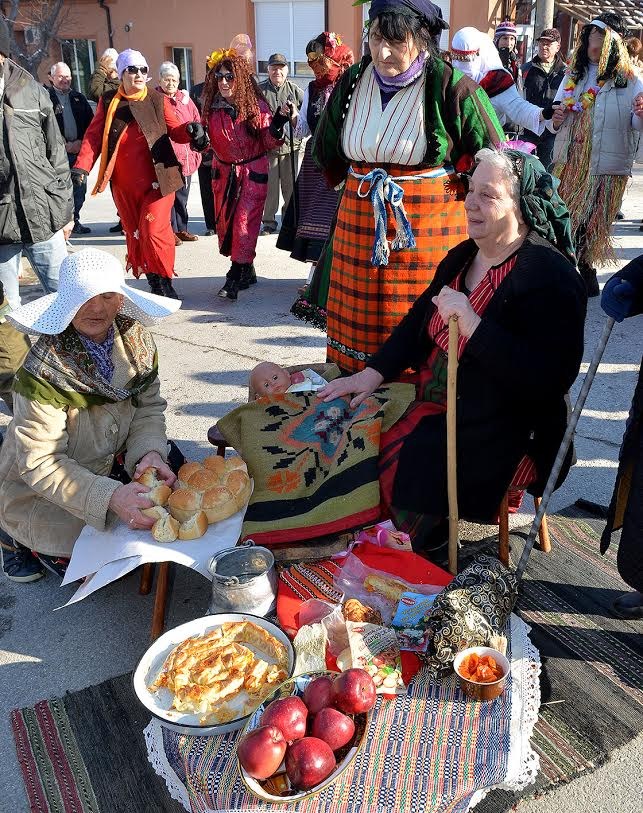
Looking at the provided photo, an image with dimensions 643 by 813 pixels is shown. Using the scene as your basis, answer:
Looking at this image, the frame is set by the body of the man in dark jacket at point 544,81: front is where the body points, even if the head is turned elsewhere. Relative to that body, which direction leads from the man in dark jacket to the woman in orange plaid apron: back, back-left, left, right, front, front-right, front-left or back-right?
front

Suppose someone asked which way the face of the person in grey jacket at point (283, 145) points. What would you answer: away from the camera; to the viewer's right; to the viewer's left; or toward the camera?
toward the camera

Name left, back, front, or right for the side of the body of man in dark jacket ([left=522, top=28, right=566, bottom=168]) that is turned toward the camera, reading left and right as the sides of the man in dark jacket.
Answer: front

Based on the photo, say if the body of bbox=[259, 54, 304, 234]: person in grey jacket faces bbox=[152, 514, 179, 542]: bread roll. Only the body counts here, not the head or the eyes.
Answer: yes

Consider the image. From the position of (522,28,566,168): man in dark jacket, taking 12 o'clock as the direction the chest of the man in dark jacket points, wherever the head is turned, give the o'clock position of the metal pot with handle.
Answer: The metal pot with handle is roughly at 12 o'clock from the man in dark jacket.

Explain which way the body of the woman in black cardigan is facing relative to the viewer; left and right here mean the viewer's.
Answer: facing the viewer and to the left of the viewer

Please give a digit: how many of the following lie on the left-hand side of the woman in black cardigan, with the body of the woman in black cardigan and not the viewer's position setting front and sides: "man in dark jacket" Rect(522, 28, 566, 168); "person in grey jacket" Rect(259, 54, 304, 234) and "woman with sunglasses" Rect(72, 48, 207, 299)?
0

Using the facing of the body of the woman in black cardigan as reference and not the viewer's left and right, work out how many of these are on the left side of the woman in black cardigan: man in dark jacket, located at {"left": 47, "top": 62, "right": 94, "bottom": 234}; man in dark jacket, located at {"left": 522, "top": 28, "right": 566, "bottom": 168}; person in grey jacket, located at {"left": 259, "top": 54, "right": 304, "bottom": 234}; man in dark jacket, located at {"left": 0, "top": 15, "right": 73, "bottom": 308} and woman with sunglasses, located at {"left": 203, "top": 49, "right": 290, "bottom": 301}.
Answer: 0

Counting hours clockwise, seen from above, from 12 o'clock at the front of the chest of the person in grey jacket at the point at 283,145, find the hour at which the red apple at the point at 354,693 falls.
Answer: The red apple is roughly at 12 o'clock from the person in grey jacket.

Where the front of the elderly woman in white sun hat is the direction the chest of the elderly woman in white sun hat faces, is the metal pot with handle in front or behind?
in front

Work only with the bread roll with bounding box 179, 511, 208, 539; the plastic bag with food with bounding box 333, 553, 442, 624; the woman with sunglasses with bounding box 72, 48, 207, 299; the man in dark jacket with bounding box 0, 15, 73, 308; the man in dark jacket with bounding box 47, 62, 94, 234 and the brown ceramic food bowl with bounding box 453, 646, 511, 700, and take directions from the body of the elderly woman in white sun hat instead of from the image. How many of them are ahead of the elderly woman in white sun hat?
3

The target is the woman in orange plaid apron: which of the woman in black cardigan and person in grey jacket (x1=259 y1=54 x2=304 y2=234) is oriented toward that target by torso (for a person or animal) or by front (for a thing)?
the person in grey jacket

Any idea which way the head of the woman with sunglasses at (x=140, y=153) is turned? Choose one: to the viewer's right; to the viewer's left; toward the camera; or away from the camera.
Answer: toward the camera

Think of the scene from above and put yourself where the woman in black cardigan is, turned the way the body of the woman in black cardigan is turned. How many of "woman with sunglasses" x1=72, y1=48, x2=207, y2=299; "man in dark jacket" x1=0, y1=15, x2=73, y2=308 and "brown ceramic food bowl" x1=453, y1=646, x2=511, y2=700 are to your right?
2

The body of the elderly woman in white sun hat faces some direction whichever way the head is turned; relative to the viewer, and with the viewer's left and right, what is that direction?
facing the viewer and to the right of the viewer

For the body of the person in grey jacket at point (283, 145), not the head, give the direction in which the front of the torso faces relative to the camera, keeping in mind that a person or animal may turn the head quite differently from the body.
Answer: toward the camera

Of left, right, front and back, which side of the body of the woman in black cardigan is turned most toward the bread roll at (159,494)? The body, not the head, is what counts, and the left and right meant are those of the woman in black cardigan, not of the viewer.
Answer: front

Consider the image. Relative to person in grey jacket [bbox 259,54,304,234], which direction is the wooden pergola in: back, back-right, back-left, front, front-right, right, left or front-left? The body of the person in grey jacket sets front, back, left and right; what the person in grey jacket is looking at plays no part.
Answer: back-left
